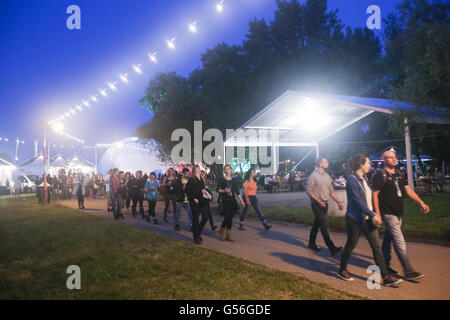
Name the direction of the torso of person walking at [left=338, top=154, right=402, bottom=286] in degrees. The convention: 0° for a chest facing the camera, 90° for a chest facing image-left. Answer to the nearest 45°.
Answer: approximately 270°

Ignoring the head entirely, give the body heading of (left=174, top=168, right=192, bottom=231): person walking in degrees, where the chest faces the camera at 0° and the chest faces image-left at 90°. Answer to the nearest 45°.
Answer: approximately 315°

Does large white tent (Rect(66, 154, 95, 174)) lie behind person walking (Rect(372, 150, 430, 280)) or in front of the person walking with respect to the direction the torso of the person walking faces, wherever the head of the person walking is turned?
behind

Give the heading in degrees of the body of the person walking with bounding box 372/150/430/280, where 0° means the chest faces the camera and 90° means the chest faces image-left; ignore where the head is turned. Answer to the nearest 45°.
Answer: approximately 315°
